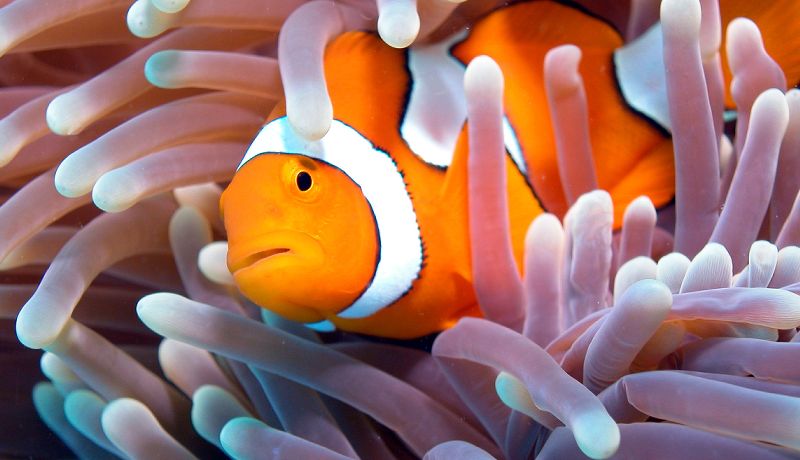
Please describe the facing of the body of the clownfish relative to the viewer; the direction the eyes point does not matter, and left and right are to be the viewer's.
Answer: facing the viewer and to the left of the viewer
